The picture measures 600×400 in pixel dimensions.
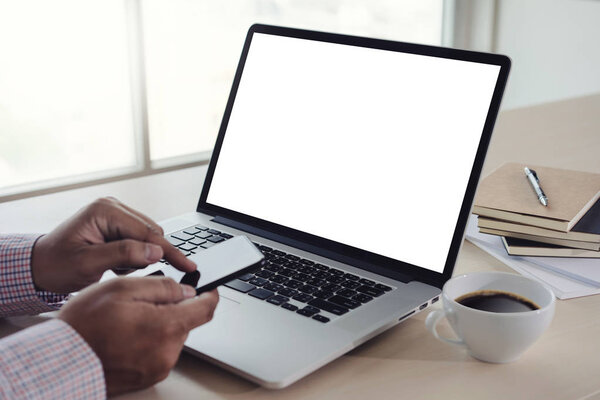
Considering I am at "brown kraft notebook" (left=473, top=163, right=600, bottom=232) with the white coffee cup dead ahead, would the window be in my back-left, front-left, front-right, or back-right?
back-right

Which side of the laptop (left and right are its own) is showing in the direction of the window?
right

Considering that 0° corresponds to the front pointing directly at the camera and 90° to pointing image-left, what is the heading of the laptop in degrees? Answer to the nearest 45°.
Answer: approximately 45°
